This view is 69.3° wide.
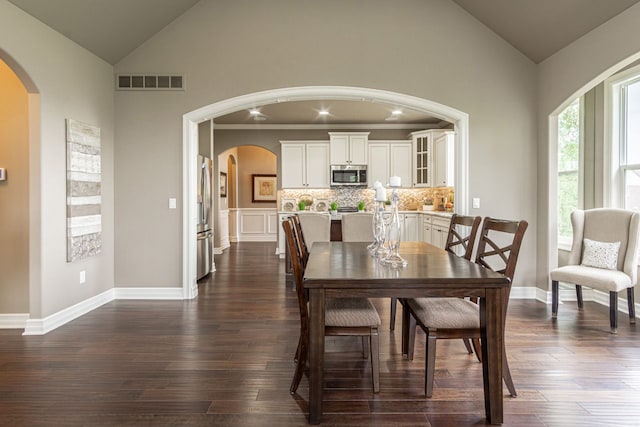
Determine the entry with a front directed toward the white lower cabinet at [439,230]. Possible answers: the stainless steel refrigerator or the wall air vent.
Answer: the stainless steel refrigerator

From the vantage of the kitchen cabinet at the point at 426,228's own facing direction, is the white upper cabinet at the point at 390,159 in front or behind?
behind

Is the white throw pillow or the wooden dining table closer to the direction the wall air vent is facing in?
the wooden dining table

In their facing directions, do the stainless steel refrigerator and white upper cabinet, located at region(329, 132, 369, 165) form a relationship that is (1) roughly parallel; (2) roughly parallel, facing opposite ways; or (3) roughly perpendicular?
roughly perpendicular

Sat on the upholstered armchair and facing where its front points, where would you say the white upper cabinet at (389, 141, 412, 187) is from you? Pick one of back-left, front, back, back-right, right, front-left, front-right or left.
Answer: right

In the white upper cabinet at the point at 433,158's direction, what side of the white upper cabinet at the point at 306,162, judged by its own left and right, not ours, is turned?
left

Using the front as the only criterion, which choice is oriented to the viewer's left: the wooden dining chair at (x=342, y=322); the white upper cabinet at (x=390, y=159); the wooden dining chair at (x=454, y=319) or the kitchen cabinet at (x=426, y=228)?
the wooden dining chair at (x=454, y=319)

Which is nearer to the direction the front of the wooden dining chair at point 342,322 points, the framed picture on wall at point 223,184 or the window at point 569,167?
the window

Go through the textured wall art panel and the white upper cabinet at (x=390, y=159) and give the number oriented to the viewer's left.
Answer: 0

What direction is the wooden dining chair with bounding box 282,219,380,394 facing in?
to the viewer's right

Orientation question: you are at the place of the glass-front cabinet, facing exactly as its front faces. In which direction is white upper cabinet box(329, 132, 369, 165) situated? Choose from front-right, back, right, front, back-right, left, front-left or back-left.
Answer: front-right

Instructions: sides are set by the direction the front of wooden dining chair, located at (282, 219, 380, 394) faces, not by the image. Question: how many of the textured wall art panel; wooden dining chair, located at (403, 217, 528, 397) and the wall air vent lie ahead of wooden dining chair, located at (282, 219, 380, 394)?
1

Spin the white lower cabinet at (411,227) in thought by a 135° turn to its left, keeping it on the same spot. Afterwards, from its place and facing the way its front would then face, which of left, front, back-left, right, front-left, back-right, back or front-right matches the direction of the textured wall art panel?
back

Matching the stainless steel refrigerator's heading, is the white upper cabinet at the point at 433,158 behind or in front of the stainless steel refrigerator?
in front
